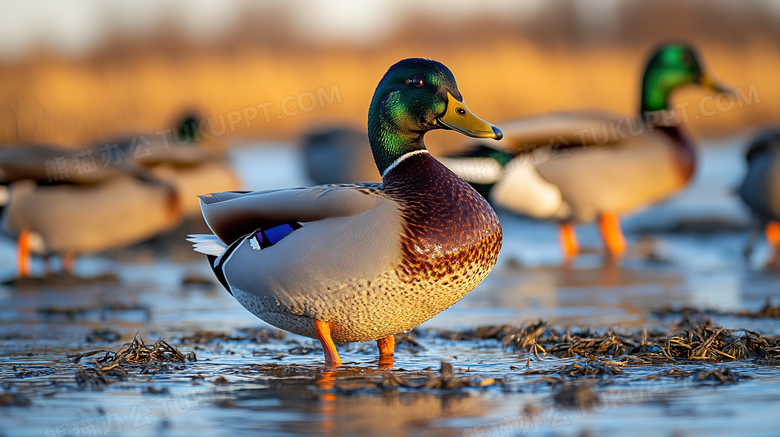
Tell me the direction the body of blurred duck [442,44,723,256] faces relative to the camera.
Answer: to the viewer's right
